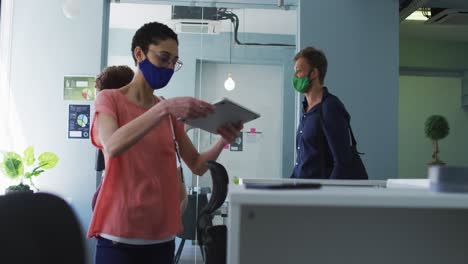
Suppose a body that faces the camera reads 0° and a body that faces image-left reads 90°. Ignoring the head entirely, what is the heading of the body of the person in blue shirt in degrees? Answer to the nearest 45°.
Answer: approximately 45°

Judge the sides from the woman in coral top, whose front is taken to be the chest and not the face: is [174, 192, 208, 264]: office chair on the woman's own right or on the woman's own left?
on the woman's own left

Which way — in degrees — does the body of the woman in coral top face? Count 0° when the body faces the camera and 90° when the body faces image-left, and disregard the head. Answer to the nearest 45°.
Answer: approximately 315°

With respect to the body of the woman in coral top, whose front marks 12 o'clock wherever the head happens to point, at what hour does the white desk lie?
The white desk is roughly at 10 o'clock from the woman in coral top.

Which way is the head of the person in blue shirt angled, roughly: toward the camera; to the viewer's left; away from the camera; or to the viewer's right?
to the viewer's left

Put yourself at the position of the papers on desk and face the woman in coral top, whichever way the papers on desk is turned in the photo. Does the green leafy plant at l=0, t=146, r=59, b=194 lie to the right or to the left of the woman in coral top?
right
